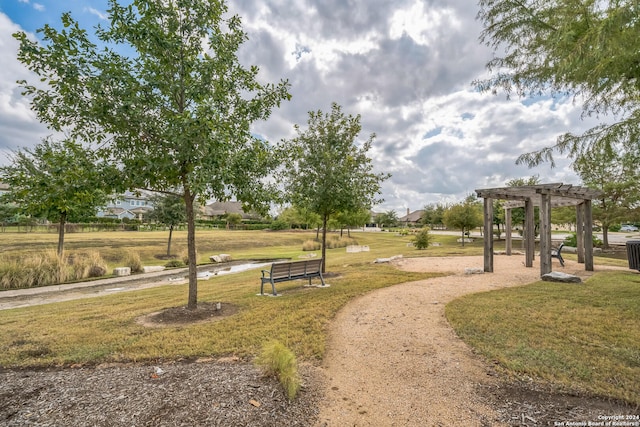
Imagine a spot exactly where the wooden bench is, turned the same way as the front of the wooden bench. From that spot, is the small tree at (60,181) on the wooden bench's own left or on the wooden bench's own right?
on the wooden bench's own left

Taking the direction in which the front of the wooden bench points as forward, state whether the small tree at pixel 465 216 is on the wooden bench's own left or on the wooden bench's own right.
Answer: on the wooden bench's own right

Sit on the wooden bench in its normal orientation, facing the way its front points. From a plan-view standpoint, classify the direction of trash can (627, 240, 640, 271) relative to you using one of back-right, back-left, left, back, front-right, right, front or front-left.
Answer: back-right

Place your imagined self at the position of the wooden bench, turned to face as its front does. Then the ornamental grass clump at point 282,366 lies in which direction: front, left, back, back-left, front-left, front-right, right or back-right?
back-left

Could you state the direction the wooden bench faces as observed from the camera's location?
facing away from the viewer and to the left of the viewer

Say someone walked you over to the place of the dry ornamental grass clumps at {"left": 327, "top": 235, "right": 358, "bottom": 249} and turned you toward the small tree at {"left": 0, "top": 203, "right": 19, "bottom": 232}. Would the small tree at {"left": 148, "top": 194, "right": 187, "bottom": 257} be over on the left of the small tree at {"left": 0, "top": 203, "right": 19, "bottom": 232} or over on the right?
left

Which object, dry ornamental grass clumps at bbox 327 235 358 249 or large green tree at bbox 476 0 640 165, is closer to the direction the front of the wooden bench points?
the dry ornamental grass clumps
